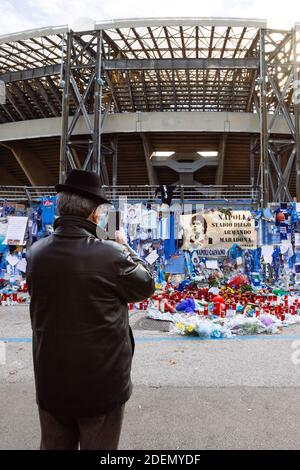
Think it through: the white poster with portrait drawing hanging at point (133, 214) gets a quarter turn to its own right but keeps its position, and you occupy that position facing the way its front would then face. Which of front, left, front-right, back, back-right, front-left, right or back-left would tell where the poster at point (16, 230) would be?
front

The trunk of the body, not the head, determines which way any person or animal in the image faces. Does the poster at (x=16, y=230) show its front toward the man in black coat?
yes

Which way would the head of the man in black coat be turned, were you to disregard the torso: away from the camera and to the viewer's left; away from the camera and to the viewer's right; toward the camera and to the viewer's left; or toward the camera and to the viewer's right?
away from the camera and to the viewer's right

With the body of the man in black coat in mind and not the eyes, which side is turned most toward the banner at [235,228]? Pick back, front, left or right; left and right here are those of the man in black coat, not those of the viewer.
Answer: front

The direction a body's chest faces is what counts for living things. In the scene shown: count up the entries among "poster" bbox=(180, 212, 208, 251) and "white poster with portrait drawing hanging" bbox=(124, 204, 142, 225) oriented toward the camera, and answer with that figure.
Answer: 2

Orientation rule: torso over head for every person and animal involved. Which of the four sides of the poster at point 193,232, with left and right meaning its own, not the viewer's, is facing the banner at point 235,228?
left

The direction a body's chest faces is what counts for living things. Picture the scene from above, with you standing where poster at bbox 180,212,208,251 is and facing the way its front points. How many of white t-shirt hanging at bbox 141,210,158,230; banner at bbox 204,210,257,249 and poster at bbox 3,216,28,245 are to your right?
2

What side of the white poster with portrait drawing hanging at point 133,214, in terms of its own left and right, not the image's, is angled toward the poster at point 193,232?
left

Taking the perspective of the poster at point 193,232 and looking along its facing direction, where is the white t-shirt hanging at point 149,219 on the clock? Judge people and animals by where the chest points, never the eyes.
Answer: The white t-shirt hanging is roughly at 3 o'clock from the poster.

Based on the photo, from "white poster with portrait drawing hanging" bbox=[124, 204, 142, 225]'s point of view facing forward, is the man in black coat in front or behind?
in front

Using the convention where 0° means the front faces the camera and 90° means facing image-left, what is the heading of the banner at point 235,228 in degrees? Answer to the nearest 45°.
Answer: approximately 0°
